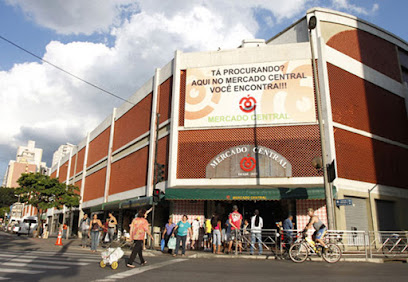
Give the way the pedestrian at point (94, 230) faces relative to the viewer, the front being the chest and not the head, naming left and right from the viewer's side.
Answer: facing the viewer

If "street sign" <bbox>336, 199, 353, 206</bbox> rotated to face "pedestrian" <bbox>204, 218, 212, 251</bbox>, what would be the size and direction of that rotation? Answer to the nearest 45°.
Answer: approximately 90° to its right

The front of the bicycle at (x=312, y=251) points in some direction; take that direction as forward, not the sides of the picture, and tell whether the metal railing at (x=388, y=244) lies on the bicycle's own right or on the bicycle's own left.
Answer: on the bicycle's own right

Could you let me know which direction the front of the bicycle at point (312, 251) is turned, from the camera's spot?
facing to the left of the viewer

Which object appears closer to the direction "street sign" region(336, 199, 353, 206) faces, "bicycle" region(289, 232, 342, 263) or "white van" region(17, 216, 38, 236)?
the bicycle

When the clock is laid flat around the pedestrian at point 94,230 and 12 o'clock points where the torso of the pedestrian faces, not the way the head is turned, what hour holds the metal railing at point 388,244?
The metal railing is roughly at 10 o'clock from the pedestrian.

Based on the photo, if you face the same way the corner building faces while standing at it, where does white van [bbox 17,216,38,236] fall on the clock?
The white van is roughly at 4 o'clock from the corner building.

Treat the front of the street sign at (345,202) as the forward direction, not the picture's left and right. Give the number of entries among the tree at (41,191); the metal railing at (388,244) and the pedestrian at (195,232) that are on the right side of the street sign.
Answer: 2

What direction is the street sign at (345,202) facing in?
toward the camera

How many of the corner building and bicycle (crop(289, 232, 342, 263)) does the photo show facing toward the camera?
1
